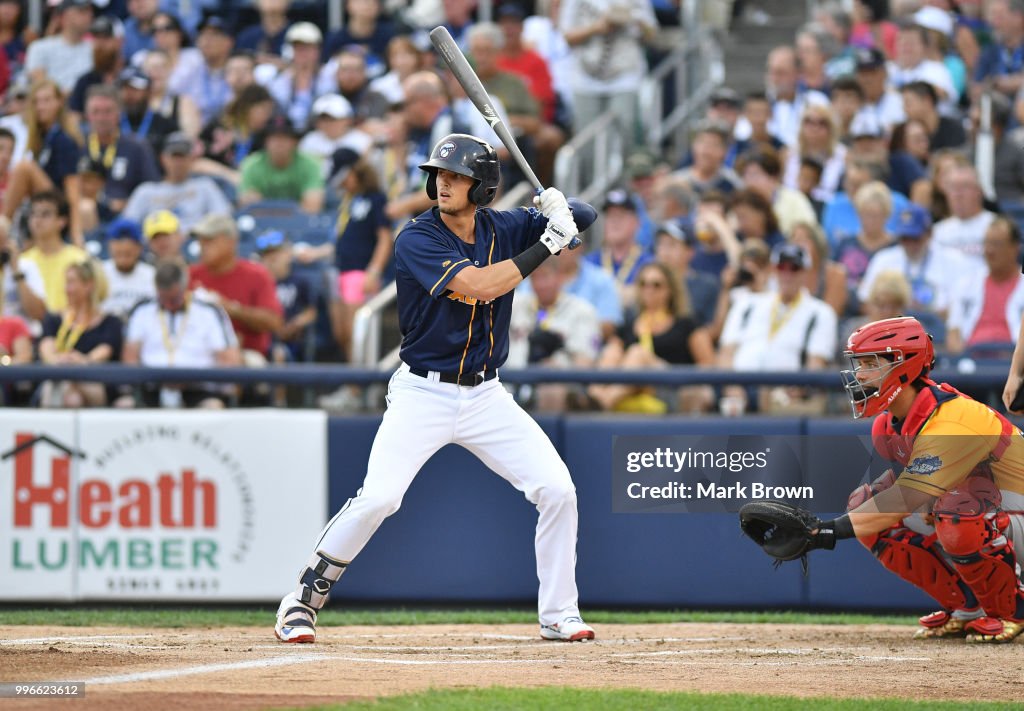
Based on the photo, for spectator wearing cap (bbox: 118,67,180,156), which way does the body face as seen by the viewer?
toward the camera

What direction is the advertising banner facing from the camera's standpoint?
toward the camera

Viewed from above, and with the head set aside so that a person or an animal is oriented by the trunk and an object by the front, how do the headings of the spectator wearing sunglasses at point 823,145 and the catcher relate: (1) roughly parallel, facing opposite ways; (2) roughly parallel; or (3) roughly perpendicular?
roughly perpendicular

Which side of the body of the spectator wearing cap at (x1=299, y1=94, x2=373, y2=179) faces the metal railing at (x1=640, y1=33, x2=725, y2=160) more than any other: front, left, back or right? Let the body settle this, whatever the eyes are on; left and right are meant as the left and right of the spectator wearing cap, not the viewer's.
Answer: left

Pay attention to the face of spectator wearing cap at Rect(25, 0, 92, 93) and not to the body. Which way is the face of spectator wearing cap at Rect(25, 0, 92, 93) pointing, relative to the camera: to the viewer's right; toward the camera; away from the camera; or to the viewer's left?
toward the camera

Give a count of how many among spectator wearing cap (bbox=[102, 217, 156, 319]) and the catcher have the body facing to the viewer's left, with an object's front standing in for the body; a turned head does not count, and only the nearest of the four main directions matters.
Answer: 1

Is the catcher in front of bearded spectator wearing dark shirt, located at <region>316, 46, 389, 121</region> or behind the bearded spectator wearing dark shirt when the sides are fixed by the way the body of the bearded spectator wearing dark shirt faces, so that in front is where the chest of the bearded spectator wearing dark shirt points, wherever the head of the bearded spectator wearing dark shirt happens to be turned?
in front

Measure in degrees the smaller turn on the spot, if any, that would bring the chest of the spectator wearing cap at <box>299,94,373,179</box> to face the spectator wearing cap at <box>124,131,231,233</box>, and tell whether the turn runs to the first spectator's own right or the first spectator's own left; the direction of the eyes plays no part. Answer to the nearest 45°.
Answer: approximately 45° to the first spectator's own right

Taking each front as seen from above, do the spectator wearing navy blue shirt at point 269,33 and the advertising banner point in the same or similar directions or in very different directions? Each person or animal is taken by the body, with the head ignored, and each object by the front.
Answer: same or similar directions

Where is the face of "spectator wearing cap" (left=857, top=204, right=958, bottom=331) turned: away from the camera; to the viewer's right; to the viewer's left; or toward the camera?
toward the camera

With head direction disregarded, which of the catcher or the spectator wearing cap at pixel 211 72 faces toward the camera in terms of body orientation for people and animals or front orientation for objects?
the spectator wearing cap

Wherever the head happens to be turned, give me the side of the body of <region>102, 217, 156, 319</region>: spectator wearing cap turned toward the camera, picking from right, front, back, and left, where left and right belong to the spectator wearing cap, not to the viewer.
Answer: front

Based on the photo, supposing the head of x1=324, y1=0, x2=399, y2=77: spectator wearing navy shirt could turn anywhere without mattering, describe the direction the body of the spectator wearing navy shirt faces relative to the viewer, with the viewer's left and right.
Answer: facing the viewer

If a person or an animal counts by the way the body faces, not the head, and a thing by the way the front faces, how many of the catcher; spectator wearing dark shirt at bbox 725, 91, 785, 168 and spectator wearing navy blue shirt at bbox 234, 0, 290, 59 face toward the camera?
2

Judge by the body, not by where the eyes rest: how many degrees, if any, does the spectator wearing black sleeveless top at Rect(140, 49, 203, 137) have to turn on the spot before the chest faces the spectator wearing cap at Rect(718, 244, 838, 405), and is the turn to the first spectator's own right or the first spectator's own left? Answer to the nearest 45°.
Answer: approximately 90° to the first spectator's own left

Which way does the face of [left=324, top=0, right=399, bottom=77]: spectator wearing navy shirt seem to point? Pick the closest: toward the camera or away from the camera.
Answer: toward the camera

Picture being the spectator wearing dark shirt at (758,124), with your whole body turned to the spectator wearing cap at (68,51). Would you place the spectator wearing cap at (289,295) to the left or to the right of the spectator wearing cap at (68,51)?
left

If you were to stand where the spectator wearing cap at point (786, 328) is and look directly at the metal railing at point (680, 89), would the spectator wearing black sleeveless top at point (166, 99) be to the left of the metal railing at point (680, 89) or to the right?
left
